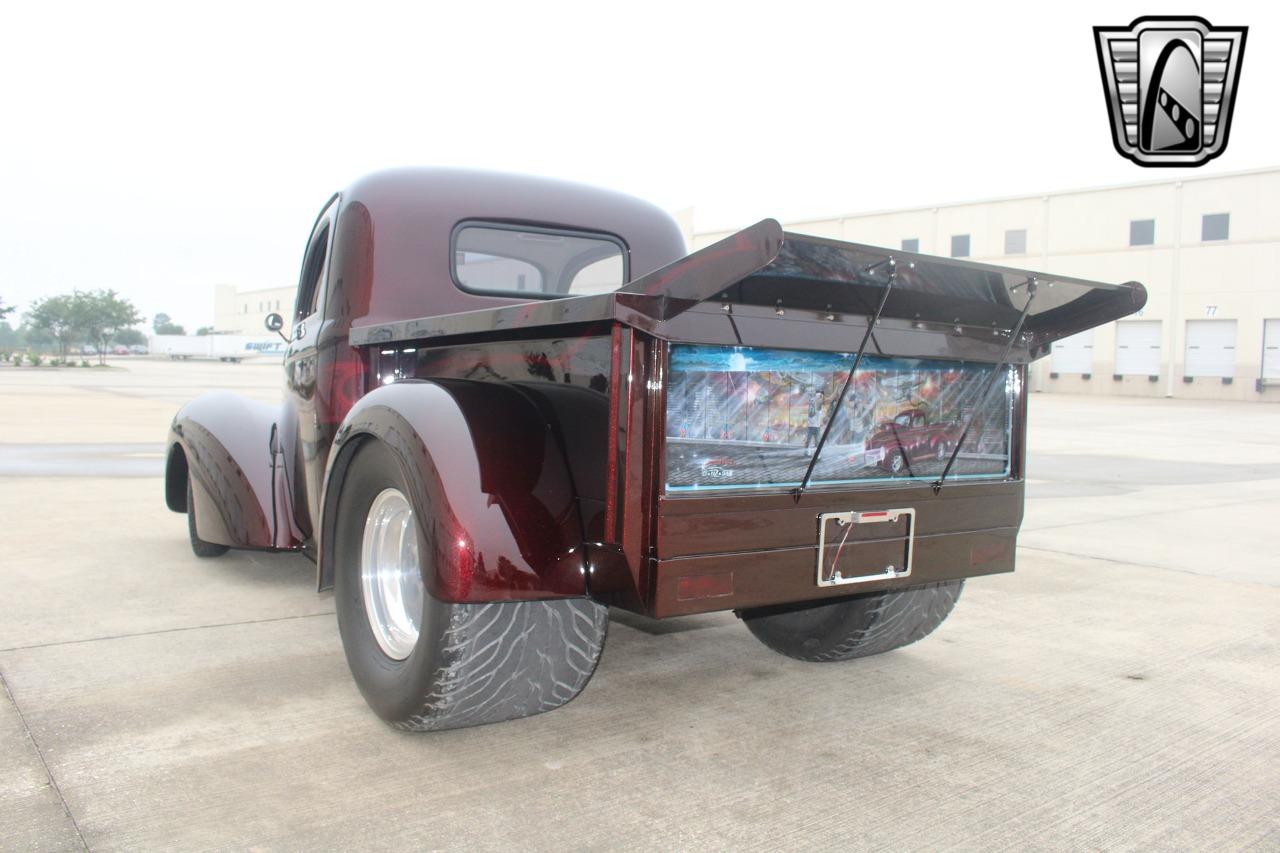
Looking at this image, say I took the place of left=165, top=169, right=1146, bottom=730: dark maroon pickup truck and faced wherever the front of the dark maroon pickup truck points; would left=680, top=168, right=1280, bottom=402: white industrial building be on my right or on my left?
on my right

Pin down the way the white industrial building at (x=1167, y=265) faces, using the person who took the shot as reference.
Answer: facing the viewer and to the left of the viewer

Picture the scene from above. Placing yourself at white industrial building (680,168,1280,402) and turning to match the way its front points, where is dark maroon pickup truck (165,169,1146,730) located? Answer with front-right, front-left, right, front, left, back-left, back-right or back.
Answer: front-left

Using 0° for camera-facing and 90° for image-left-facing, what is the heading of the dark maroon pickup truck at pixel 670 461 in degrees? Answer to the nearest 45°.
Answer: approximately 135°

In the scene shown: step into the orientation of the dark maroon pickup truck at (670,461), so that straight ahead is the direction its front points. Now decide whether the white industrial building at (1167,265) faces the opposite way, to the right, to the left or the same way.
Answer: to the left

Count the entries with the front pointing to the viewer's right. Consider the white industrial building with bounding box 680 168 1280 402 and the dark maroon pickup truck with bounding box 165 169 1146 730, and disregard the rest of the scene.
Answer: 0
